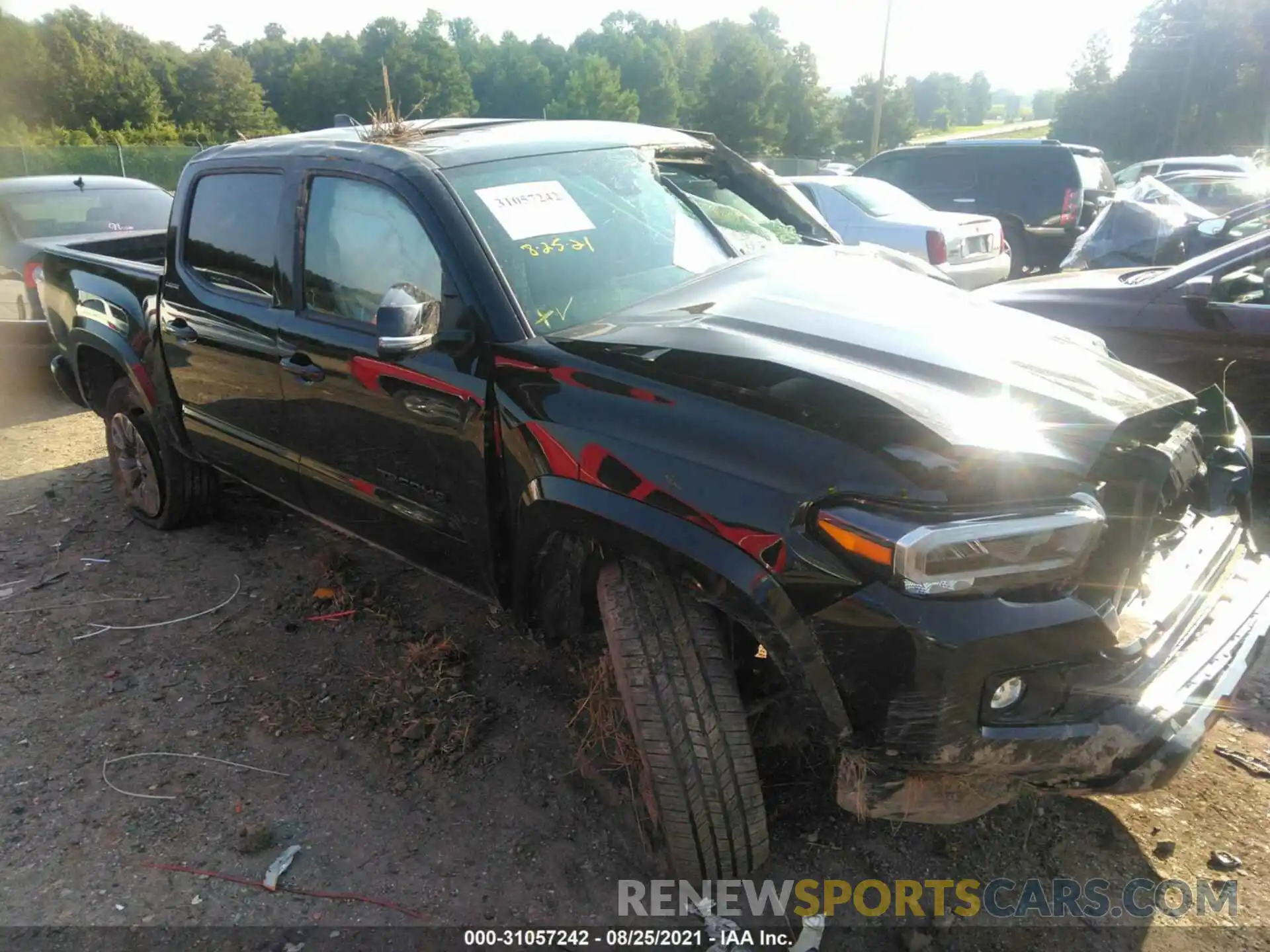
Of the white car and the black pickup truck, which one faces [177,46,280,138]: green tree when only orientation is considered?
the white car

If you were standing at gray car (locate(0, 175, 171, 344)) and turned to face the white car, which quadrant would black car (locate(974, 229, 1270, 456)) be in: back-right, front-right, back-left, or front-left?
front-right

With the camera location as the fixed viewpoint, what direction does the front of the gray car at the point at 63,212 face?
facing away from the viewer and to the left of the viewer

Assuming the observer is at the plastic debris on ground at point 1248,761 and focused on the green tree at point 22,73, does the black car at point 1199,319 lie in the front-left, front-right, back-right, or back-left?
front-right

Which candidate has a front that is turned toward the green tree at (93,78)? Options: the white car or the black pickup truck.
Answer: the white car

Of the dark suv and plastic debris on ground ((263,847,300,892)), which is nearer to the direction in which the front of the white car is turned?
the dark suv

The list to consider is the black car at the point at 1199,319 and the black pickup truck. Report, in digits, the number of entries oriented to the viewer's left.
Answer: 1

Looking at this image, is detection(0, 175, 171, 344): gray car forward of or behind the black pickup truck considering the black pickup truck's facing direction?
behind

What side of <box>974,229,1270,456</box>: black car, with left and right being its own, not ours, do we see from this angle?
left

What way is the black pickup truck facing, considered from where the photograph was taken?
facing the viewer and to the right of the viewer

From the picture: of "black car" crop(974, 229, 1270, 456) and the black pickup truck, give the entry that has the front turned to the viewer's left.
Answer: the black car

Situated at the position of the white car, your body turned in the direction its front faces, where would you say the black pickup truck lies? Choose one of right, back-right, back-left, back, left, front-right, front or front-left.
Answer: back-left

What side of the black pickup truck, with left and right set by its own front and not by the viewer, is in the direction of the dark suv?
left

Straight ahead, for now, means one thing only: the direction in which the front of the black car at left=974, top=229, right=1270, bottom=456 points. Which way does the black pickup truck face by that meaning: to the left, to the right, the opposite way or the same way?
the opposite way

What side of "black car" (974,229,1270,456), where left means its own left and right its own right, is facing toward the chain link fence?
front
